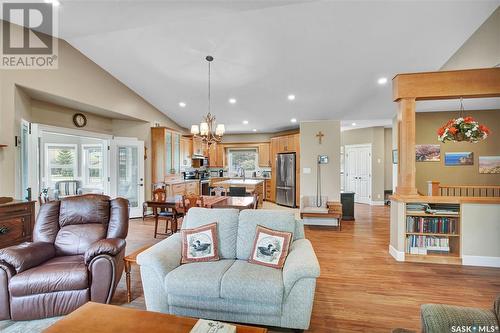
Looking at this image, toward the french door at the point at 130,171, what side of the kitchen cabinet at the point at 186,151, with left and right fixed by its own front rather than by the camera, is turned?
right

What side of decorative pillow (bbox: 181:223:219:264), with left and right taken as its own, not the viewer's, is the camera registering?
front

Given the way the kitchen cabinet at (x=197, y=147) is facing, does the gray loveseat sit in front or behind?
in front

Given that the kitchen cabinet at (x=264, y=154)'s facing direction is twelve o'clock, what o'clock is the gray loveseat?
The gray loveseat is roughly at 12 o'clock from the kitchen cabinet.

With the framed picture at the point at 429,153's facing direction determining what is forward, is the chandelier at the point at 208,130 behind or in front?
in front

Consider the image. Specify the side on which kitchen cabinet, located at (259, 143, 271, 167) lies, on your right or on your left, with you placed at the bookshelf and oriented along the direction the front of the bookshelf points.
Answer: on your right

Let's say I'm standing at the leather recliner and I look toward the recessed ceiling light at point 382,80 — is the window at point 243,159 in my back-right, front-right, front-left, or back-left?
front-left

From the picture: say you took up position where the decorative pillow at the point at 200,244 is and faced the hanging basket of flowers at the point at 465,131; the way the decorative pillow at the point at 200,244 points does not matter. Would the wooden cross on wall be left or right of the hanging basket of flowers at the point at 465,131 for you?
left

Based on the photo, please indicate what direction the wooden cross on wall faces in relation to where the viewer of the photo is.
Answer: facing the viewer

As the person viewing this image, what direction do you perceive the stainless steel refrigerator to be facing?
facing the viewer and to the left of the viewer

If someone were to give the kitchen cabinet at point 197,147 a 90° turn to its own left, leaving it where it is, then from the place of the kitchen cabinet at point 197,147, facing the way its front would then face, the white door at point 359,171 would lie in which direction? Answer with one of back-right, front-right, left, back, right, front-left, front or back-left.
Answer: front-right

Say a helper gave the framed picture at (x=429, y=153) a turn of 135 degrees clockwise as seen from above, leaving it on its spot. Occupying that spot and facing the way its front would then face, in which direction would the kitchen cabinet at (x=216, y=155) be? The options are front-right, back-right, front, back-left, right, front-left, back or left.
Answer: front-left

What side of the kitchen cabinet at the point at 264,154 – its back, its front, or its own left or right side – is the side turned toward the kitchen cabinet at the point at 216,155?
right

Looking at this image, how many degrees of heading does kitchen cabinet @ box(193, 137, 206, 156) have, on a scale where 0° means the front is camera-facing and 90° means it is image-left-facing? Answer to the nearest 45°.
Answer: approximately 315°

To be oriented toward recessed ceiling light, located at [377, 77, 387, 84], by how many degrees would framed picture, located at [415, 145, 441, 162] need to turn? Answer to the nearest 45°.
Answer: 0° — it already faces it

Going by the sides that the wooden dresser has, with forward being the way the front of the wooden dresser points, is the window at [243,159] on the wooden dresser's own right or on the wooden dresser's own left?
on the wooden dresser's own left

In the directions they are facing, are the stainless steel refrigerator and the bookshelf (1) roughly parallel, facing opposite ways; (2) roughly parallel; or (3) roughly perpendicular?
roughly parallel

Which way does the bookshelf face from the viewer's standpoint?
toward the camera
